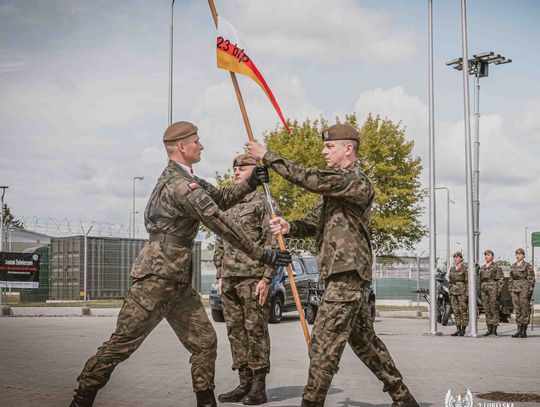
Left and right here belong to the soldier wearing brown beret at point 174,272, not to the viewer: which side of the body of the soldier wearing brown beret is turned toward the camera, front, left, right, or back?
right

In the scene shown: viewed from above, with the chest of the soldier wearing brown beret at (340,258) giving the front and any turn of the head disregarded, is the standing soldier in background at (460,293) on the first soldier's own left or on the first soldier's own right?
on the first soldier's own right

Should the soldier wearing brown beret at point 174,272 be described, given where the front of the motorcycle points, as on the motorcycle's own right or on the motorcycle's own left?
on the motorcycle's own right

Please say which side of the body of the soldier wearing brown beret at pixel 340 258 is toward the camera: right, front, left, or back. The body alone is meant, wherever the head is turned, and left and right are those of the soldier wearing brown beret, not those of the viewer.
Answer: left

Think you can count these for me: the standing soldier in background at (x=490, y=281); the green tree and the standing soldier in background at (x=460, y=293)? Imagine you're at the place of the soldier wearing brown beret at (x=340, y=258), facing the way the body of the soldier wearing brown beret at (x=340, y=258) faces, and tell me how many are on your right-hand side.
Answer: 3

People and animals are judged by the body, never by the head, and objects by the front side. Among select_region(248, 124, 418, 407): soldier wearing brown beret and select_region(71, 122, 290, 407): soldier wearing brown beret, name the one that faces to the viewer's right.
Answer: select_region(71, 122, 290, 407): soldier wearing brown beret

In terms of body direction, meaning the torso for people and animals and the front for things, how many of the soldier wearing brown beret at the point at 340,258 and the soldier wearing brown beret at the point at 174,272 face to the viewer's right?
1

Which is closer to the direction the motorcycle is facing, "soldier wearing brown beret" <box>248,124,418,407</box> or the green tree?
the soldier wearing brown beret

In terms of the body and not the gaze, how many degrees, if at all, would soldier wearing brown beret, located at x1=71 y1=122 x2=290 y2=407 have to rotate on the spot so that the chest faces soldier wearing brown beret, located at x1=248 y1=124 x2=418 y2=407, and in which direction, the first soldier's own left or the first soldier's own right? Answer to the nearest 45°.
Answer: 0° — they already face them

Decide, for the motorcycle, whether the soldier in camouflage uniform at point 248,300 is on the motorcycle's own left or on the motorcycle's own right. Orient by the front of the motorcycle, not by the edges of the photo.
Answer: on the motorcycle's own right
